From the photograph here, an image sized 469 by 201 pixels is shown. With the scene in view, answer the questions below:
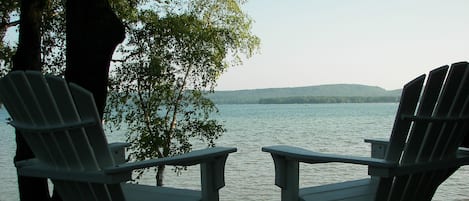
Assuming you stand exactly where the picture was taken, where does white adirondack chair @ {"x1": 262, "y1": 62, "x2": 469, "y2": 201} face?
facing away from the viewer and to the left of the viewer

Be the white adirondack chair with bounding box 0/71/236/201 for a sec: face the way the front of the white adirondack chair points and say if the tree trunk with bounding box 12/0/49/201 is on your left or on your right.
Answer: on your left

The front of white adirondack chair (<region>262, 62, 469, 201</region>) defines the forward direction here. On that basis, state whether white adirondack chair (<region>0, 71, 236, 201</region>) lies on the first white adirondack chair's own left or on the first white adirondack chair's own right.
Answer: on the first white adirondack chair's own left

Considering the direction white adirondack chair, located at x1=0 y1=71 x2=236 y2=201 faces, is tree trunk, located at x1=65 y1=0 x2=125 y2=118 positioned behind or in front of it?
in front

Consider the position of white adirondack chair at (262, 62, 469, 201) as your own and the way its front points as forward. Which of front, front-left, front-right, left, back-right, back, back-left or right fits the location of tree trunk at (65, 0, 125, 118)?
front-left

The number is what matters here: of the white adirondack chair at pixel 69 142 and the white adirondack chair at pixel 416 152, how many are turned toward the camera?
0

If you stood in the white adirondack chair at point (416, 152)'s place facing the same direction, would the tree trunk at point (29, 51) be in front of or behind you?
in front

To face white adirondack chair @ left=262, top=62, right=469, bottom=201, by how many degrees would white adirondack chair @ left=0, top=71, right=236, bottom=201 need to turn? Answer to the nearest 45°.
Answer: approximately 45° to its right

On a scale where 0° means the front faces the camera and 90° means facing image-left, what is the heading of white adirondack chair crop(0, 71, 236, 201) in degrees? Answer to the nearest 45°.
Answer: approximately 225°
